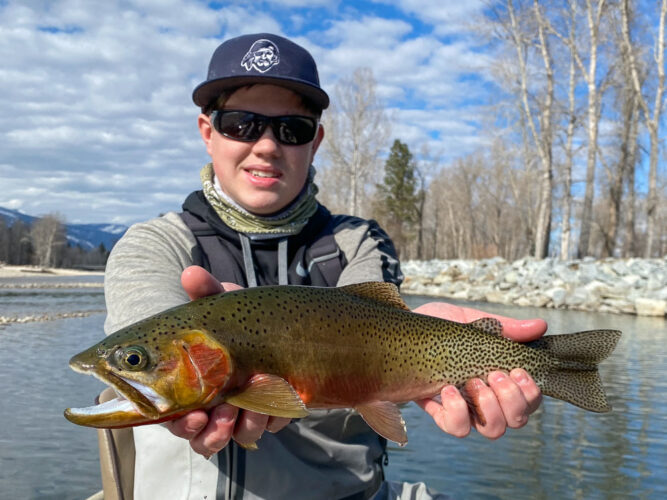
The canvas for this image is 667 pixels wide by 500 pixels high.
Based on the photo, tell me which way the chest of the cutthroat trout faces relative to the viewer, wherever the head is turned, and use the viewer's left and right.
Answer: facing to the left of the viewer

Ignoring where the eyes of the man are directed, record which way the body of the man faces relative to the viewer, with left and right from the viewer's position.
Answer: facing the viewer

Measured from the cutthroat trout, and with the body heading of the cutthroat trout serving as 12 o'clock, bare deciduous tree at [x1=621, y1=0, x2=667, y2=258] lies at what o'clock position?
The bare deciduous tree is roughly at 4 o'clock from the cutthroat trout.

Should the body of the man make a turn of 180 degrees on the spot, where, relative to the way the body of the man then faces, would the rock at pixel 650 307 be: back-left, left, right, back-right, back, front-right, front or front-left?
front-right

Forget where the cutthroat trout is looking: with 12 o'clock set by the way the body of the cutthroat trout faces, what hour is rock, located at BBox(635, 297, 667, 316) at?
The rock is roughly at 4 o'clock from the cutthroat trout.

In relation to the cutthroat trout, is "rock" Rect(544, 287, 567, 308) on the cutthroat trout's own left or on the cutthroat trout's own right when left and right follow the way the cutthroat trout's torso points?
on the cutthroat trout's own right

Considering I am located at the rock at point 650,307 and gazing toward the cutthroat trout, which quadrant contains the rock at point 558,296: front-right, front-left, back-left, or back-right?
back-right
